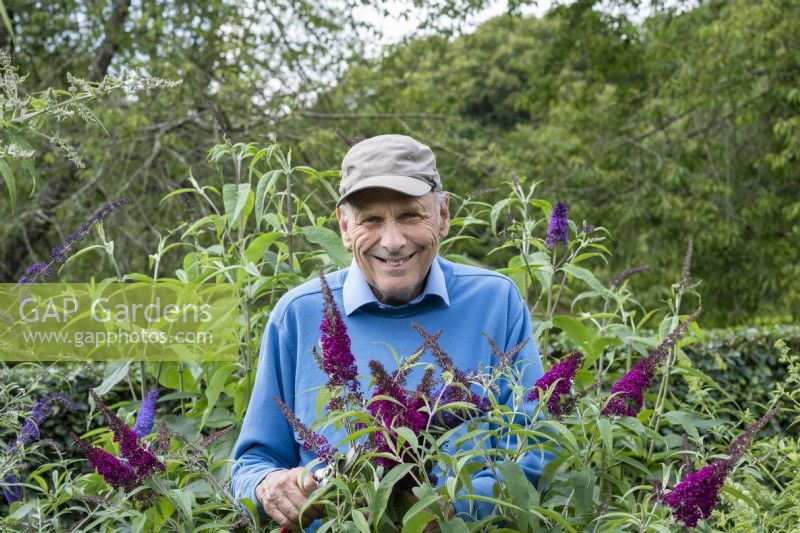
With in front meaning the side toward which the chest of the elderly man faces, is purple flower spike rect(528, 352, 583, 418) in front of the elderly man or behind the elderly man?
in front

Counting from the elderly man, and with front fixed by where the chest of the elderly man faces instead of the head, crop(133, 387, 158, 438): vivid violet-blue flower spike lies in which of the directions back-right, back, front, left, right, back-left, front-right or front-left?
right

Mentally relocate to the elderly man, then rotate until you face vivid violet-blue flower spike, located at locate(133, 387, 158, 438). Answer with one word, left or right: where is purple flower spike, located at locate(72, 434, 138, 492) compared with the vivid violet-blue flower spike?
left

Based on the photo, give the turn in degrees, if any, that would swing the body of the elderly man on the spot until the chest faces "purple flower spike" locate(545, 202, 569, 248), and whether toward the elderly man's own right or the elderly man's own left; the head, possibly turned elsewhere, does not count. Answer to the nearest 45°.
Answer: approximately 135° to the elderly man's own left

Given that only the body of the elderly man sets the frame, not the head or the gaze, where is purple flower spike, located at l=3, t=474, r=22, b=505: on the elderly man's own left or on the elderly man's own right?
on the elderly man's own right

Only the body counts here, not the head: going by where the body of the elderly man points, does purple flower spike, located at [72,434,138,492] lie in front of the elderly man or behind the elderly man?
in front

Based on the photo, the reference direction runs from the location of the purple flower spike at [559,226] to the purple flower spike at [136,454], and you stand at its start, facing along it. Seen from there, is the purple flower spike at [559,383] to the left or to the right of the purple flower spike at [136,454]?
left
